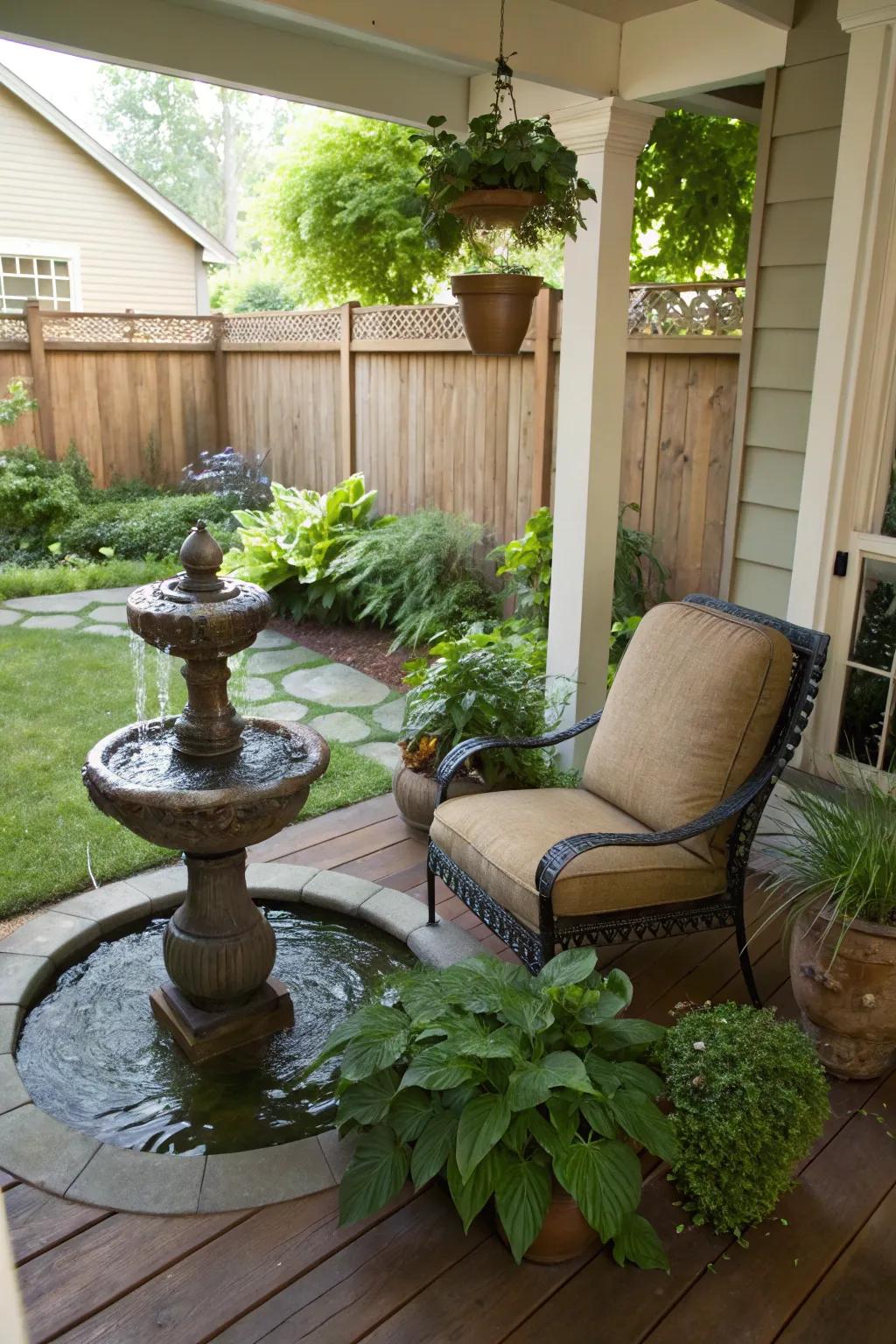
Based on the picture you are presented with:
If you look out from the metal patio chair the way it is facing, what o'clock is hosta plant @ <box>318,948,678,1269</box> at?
The hosta plant is roughly at 11 o'clock from the metal patio chair.

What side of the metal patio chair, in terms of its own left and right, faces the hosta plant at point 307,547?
right

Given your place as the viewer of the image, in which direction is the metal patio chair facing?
facing the viewer and to the left of the viewer

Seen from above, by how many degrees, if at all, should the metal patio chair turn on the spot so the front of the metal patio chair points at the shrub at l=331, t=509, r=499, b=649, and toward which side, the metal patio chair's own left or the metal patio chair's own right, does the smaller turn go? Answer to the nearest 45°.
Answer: approximately 90° to the metal patio chair's own right

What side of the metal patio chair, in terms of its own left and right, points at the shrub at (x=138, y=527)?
right

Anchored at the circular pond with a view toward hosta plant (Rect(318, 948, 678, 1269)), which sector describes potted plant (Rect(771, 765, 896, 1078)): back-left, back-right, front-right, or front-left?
front-left

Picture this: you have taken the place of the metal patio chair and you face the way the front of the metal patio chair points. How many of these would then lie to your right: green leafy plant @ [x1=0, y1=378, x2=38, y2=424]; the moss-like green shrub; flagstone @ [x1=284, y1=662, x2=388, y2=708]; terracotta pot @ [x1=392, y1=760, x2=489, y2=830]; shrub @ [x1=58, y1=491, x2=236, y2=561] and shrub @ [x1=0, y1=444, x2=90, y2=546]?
5

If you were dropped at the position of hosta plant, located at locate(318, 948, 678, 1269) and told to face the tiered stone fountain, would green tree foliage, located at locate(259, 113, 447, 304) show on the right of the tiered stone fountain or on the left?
right

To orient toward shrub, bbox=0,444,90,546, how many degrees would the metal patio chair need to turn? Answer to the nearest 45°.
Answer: approximately 90° to its right

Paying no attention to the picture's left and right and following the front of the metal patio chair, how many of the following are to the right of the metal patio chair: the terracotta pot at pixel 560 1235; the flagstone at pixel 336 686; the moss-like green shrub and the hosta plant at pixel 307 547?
2

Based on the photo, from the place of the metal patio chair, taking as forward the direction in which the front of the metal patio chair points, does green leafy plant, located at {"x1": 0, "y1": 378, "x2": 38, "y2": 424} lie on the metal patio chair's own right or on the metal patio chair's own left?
on the metal patio chair's own right

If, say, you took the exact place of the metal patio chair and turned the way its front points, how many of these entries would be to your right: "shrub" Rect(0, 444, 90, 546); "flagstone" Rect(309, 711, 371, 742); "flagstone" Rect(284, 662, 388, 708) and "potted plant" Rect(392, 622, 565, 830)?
4

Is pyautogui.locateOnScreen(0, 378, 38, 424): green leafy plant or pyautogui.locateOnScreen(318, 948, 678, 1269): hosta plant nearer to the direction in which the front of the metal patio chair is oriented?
the hosta plant

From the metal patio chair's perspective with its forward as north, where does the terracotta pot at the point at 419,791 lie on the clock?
The terracotta pot is roughly at 3 o'clock from the metal patio chair.

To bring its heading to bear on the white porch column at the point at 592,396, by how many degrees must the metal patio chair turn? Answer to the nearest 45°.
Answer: approximately 135° to its right

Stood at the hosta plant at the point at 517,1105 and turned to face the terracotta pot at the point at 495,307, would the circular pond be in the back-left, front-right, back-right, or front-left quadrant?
front-left

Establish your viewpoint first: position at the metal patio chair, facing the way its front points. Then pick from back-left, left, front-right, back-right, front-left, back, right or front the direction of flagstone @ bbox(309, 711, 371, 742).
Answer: right
